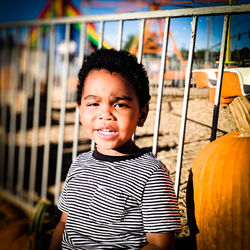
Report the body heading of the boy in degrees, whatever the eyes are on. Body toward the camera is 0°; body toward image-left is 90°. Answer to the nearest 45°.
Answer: approximately 45°
